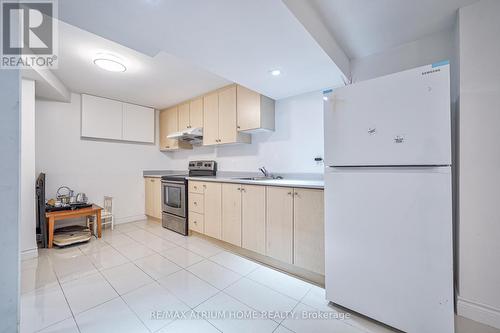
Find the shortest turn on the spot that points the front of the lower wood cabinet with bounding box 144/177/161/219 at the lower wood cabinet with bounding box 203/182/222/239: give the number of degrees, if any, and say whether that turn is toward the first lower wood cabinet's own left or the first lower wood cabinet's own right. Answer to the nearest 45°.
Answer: approximately 90° to the first lower wood cabinet's own left

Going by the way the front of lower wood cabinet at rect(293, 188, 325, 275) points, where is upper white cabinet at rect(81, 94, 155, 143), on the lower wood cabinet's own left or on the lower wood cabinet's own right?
on the lower wood cabinet's own right

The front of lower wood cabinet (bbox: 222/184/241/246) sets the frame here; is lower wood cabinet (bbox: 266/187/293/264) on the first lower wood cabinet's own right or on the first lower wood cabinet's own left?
on the first lower wood cabinet's own left

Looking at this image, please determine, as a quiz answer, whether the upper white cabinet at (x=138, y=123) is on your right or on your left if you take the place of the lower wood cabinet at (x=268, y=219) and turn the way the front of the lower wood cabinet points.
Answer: on your right

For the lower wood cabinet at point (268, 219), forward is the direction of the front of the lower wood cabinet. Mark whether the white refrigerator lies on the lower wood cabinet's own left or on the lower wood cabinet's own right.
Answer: on the lower wood cabinet's own left

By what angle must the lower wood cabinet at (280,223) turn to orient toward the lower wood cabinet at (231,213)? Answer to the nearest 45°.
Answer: approximately 90° to its right

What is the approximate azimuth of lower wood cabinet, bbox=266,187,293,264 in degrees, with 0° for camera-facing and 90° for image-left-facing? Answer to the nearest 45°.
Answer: approximately 45°

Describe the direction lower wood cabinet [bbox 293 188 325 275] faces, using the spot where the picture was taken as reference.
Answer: facing the viewer and to the left of the viewer

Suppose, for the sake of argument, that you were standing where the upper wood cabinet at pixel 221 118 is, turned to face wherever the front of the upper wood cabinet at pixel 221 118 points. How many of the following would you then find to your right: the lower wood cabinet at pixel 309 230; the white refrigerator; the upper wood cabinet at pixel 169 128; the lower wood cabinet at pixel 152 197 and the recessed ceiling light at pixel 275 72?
2

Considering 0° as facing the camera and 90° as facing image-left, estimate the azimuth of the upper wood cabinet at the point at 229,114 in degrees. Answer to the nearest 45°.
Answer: approximately 45°

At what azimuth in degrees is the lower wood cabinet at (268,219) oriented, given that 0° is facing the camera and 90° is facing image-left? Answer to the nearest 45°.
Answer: approximately 45°
